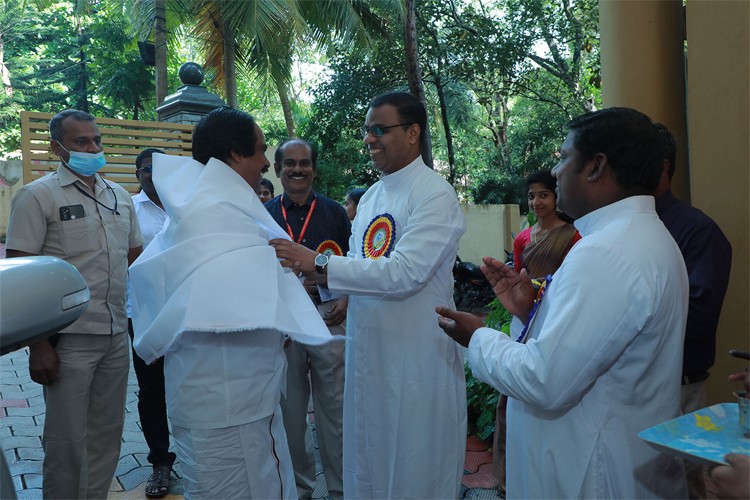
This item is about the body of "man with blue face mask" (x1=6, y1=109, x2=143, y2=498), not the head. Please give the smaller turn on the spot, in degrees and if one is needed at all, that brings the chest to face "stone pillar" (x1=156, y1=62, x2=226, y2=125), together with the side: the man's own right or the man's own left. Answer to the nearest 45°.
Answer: approximately 135° to the man's own left

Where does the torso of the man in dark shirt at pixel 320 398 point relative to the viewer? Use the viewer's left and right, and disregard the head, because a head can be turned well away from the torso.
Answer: facing the viewer

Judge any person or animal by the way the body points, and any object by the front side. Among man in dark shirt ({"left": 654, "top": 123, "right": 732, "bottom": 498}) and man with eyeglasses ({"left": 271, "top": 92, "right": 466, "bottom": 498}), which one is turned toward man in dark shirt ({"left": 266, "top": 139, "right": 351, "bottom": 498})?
man in dark shirt ({"left": 654, "top": 123, "right": 732, "bottom": 498})

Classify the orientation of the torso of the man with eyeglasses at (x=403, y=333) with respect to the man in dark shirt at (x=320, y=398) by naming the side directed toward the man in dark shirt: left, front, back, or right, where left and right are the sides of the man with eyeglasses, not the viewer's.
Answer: right

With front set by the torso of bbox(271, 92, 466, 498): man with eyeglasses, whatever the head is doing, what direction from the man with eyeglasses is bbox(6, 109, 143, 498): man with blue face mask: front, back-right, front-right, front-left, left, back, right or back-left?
front-right

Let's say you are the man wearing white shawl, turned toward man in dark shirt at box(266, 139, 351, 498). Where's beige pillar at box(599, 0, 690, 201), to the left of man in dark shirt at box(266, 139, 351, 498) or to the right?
right

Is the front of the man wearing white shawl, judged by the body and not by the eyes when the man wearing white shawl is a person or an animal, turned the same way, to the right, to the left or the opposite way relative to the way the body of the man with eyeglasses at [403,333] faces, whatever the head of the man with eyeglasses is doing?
the opposite way

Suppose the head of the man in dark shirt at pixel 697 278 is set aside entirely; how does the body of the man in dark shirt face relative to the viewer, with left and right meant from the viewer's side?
facing to the left of the viewer

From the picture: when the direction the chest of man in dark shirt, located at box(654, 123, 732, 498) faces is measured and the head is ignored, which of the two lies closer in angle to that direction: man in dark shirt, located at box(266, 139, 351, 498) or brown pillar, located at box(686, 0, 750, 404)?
the man in dark shirt

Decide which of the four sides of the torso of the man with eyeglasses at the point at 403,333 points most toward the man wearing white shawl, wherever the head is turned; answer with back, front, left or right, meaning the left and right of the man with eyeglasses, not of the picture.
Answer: front

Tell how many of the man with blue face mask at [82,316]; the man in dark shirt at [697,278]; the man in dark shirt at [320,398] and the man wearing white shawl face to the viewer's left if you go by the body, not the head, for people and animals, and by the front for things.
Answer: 1

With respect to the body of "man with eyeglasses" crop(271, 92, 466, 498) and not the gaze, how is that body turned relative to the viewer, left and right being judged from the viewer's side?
facing the viewer and to the left of the viewer

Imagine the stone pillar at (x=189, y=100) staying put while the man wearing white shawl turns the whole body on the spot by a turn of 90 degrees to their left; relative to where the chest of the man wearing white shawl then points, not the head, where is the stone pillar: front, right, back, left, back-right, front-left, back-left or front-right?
front-right

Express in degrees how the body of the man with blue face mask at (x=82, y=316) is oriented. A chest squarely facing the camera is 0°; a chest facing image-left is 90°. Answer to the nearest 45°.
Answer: approximately 315°

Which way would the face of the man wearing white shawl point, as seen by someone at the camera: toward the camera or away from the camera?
away from the camera
